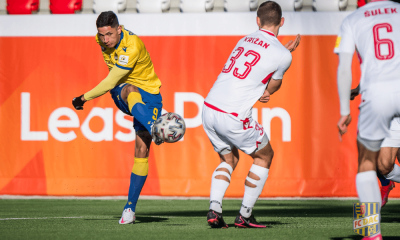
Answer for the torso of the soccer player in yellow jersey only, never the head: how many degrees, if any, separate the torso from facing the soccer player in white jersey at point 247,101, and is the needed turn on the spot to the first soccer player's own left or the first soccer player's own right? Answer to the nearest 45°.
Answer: approximately 90° to the first soccer player's own left

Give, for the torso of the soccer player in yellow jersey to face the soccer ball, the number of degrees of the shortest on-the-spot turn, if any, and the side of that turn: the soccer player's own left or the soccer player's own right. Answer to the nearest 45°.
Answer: approximately 90° to the soccer player's own left

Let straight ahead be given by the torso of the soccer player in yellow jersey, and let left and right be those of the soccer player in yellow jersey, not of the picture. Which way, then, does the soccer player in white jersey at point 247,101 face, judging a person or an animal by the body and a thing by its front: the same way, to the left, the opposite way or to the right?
the opposite way

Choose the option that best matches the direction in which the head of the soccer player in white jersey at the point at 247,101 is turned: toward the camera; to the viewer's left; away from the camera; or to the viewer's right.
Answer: away from the camera

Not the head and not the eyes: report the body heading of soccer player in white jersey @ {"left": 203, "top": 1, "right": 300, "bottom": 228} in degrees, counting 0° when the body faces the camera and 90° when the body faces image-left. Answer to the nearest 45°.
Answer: approximately 225°

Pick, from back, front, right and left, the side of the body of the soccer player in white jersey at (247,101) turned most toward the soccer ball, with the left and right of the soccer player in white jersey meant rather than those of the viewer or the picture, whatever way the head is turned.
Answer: left
